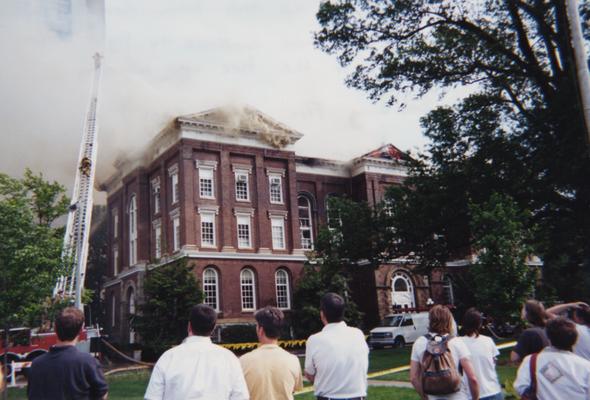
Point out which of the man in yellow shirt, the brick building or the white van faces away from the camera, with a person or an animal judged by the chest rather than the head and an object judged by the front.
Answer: the man in yellow shirt

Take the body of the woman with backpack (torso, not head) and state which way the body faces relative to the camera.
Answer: away from the camera

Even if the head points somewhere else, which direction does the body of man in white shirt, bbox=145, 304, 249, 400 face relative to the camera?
away from the camera

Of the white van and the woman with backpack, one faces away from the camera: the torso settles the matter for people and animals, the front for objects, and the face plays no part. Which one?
the woman with backpack

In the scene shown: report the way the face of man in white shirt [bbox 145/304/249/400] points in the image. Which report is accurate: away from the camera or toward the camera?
away from the camera

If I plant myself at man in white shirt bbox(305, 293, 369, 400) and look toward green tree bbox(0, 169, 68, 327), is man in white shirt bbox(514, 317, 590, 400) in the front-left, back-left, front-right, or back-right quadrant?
back-right

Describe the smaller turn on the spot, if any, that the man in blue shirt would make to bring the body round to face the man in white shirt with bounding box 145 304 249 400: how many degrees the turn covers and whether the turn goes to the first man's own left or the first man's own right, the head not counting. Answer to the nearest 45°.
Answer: approximately 135° to the first man's own right

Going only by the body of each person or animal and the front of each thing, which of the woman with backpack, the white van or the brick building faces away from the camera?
the woman with backpack

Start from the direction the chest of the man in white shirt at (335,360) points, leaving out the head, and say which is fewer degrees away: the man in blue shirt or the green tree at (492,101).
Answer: the green tree

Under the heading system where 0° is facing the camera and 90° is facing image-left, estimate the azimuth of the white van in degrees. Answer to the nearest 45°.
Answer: approximately 45°

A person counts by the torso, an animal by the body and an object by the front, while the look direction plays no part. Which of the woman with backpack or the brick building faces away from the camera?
the woman with backpack

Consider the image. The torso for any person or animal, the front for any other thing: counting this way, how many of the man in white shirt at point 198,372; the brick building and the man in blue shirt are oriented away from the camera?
2

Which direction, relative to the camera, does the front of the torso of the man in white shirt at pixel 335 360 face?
away from the camera

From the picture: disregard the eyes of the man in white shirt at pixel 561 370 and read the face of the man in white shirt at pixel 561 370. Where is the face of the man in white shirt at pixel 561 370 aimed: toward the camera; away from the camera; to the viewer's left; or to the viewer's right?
away from the camera

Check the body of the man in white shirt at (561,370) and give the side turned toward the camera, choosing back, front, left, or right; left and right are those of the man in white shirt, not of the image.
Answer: back

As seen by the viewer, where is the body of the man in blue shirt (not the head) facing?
away from the camera
